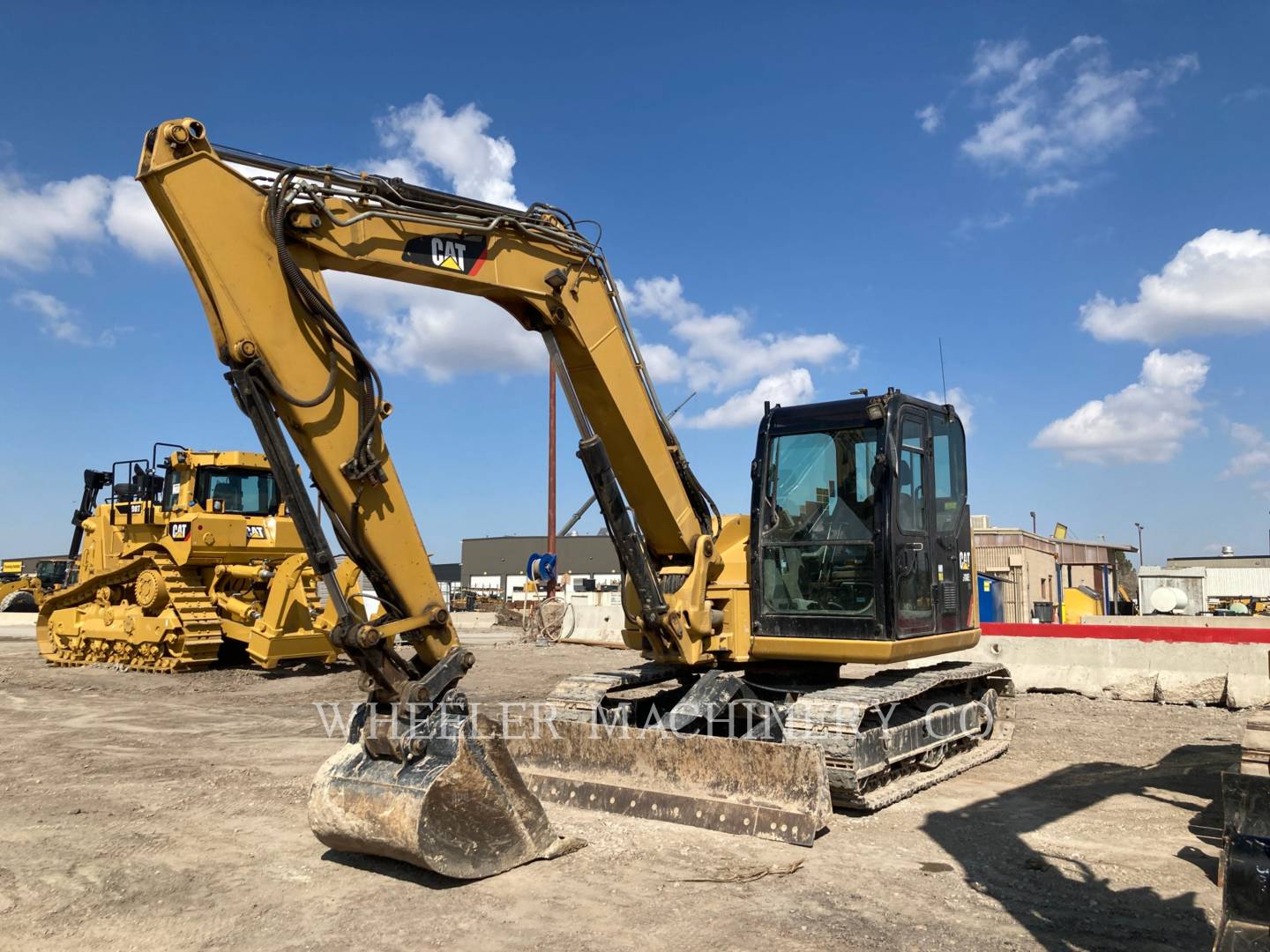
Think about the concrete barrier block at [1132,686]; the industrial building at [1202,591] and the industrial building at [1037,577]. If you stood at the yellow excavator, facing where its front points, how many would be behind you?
3

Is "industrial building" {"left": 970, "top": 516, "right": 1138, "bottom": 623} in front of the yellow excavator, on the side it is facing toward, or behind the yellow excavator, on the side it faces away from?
behind

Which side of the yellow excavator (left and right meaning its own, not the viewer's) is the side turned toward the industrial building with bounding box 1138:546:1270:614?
back

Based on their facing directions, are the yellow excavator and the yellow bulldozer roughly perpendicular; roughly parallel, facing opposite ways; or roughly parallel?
roughly perpendicular

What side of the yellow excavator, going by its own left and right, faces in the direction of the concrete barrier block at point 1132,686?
back

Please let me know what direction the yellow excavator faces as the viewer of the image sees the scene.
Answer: facing the viewer and to the left of the viewer
